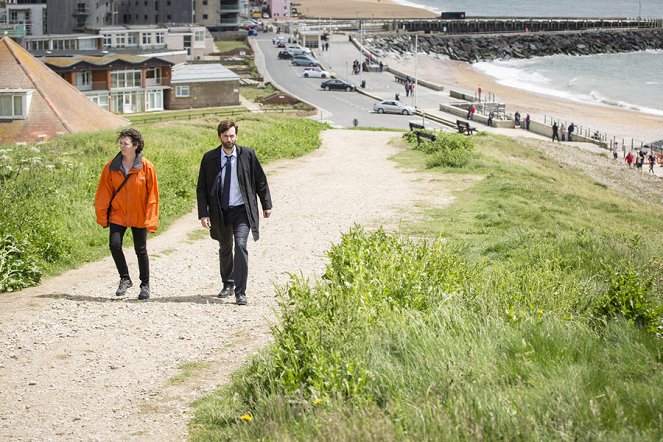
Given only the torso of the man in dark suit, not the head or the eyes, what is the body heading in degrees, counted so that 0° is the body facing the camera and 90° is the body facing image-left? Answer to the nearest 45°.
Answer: approximately 0°

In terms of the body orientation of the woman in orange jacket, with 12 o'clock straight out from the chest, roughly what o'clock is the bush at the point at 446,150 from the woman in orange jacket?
The bush is roughly at 7 o'clock from the woman in orange jacket.

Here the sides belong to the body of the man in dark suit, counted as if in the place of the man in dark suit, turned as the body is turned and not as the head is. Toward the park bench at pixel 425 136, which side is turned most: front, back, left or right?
back

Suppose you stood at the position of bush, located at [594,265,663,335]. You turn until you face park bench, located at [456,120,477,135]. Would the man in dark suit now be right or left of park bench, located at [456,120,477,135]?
left

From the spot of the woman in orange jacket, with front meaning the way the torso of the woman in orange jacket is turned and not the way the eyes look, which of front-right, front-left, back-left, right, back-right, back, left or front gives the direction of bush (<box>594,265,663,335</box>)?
front-left

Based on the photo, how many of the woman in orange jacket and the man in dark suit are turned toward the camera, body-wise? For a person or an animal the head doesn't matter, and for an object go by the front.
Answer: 2

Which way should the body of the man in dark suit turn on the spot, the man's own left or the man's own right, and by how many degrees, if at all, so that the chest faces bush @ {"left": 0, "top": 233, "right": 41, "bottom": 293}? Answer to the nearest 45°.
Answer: approximately 90° to the man's own right
